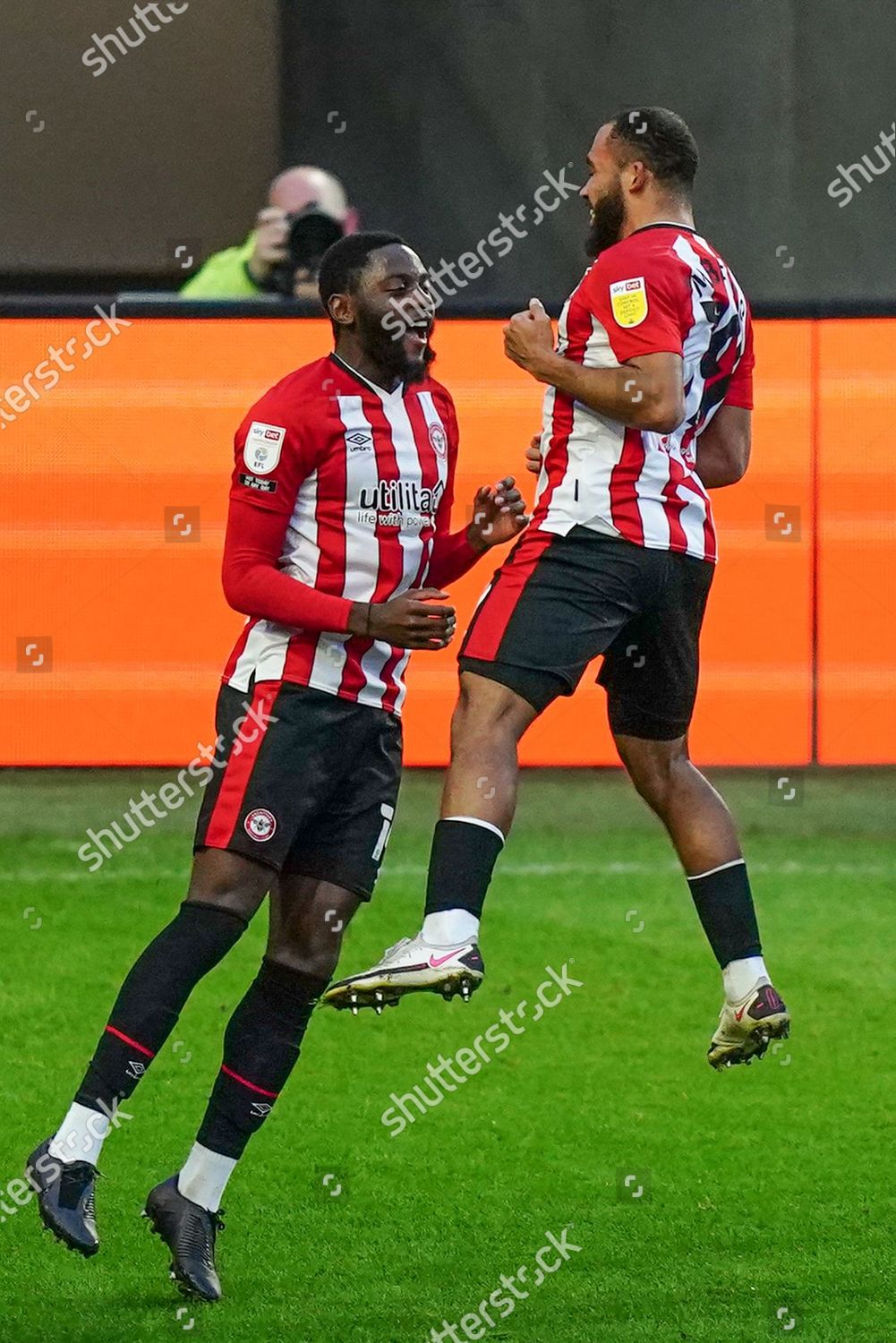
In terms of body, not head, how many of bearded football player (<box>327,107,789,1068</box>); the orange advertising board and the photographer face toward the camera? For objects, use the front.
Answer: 2

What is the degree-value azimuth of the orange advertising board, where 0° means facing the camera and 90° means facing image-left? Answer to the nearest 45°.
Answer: approximately 0°

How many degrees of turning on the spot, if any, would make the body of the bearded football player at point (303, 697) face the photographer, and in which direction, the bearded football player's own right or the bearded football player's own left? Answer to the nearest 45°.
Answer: approximately 135° to the bearded football player's own left

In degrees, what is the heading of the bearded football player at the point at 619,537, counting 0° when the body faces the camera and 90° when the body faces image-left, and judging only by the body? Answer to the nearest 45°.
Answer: approximately 135°

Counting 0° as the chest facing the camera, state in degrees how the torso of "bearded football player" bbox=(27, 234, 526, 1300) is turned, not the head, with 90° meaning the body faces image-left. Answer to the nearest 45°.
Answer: approximately 315°

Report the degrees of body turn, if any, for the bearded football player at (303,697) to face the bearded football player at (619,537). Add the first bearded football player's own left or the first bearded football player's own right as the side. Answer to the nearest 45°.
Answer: approximately 45° to the first bearded football player's own left

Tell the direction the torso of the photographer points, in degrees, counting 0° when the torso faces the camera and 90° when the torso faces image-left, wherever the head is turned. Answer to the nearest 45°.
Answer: approximately 0°

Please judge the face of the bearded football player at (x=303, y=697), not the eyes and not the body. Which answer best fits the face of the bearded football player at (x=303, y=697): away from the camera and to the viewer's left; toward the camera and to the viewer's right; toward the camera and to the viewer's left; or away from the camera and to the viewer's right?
toward the camera and to the viewer's right

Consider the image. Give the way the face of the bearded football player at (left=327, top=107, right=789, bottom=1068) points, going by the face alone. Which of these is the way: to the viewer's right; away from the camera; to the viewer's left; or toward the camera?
to the viewer's left
